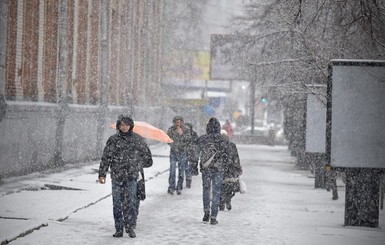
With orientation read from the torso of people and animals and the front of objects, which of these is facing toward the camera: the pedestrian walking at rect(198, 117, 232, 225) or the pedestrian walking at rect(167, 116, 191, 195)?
the pedestrian walking at rect(167, 116, 191, 195)

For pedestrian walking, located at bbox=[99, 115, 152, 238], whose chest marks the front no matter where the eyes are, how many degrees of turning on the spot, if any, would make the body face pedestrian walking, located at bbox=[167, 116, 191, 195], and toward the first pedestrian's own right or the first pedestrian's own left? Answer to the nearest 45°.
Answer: approximately 180°

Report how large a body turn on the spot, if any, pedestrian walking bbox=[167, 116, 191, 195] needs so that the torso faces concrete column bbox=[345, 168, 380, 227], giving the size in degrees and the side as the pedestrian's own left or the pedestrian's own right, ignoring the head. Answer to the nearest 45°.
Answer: approximately 45° to the pedestrian's own left

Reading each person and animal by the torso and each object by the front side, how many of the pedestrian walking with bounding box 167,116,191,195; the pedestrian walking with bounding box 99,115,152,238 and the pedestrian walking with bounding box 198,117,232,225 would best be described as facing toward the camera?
2

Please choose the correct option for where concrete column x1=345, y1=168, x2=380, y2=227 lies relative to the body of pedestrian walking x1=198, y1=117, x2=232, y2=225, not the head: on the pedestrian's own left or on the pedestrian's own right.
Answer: on the pedestrian's own right

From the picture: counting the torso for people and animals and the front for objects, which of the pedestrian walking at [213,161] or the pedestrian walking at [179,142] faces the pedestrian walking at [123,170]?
the pedestrian walking at [179,142]

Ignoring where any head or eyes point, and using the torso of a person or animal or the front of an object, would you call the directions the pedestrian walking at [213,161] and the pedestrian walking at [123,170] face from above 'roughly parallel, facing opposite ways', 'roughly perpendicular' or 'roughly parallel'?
roughly parallel, facing opposite ways

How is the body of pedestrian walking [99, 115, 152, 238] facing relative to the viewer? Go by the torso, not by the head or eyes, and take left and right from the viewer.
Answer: facing the viewer

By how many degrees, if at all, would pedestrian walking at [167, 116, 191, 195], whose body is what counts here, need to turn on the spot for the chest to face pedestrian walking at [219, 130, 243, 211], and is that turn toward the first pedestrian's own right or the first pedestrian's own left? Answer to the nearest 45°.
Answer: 0° — they already face them

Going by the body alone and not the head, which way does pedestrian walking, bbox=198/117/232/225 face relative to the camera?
away from the camera

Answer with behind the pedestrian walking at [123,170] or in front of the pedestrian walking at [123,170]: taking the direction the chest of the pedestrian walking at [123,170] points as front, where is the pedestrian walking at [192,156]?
behind

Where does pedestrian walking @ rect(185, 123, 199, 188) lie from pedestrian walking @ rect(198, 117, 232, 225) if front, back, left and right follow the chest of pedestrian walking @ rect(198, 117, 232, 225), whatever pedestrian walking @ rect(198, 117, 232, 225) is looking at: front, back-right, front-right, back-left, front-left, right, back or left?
front

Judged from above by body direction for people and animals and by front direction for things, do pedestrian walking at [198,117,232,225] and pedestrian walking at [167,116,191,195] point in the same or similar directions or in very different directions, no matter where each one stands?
very different directions

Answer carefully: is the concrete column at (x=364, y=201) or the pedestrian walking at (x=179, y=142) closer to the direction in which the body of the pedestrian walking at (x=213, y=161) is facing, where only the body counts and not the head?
the pedestrian walking
